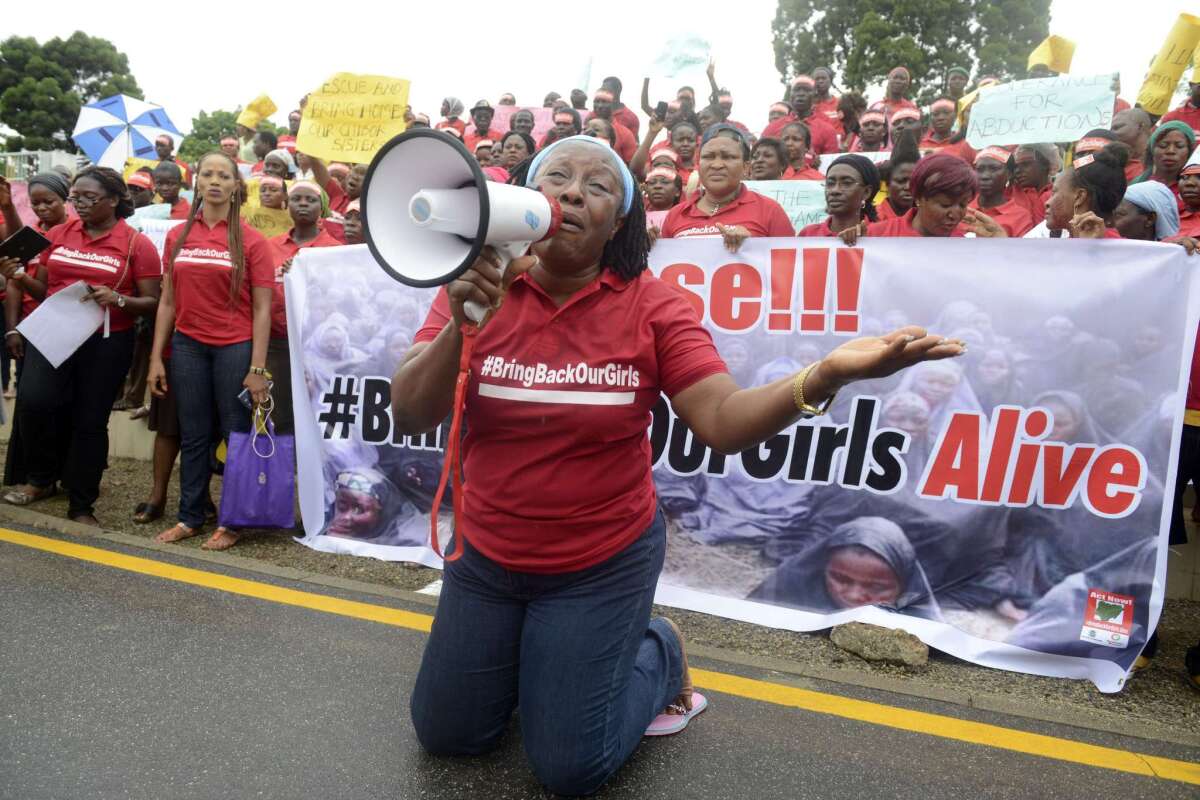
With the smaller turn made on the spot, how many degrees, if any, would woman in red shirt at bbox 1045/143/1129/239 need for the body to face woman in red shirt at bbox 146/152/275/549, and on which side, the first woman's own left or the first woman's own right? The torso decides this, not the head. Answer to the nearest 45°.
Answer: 0° — they already face them

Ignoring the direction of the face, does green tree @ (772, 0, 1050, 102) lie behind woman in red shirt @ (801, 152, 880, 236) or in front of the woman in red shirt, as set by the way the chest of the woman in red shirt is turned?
behind

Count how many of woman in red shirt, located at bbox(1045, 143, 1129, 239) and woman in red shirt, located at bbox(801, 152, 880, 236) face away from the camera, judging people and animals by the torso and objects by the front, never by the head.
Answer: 0

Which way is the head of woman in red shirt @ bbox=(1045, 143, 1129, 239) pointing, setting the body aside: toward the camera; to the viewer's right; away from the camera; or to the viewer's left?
to the viewer's left

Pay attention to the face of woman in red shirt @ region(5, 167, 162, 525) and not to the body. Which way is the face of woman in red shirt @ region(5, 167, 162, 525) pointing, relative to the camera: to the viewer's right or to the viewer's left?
to the viewer's left

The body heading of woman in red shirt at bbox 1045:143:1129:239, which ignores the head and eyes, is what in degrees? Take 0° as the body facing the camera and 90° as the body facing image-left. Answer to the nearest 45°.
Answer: approximately 90°

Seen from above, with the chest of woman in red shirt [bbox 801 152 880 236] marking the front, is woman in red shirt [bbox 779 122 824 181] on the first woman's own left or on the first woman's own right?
on the first woman's own right

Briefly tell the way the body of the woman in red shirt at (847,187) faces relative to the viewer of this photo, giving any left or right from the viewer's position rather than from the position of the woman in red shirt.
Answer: facing the viewer and to the left of the viewer
